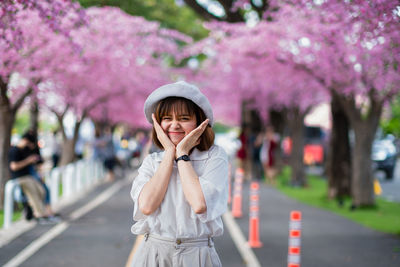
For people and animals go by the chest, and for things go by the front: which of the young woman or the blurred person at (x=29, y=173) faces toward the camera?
the young woman

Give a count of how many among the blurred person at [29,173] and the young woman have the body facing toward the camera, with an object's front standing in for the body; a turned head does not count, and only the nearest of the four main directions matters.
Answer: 1

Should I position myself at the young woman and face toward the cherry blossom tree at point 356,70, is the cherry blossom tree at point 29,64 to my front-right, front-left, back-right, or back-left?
front-left

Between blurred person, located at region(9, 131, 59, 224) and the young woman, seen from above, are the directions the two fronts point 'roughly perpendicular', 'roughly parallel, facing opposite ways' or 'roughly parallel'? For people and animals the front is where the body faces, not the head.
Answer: roughly perpendicular

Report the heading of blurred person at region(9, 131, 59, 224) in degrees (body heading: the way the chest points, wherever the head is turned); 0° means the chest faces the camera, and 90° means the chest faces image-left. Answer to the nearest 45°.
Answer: approximately 270°

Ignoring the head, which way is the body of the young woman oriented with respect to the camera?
toward the camera

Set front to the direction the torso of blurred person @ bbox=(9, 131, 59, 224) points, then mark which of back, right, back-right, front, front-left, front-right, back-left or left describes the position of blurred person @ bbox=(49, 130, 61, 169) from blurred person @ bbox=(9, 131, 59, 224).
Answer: left

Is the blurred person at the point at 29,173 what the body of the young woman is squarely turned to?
no

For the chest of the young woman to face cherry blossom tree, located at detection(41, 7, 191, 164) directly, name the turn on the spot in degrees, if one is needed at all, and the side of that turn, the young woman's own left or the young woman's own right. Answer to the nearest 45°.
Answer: approximately 180°

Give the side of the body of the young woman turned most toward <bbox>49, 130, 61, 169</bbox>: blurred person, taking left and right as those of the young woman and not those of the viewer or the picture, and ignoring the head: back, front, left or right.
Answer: back

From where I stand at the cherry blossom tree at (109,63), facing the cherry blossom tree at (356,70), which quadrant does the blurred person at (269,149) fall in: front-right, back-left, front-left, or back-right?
front-left

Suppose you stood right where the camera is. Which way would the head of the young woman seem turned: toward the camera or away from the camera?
toward the camera

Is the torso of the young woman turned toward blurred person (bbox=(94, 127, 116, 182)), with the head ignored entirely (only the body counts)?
no

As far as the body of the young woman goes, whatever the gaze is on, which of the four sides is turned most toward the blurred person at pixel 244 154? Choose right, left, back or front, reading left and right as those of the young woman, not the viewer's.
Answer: back
